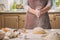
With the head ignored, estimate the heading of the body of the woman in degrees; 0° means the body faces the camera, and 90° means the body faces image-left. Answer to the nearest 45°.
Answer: approximately 0°

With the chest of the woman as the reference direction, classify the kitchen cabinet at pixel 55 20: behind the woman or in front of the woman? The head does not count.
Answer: behind

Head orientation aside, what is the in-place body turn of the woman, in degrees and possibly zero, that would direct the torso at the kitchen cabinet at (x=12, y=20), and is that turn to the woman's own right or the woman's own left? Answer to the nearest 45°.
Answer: approximately 135° to the woman's own right
